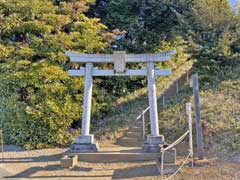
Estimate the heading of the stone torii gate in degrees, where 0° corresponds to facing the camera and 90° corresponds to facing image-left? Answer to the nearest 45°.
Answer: approximately 0°

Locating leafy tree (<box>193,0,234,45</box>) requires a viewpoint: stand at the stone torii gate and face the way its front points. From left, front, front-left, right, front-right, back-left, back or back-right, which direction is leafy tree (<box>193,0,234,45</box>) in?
back-left
